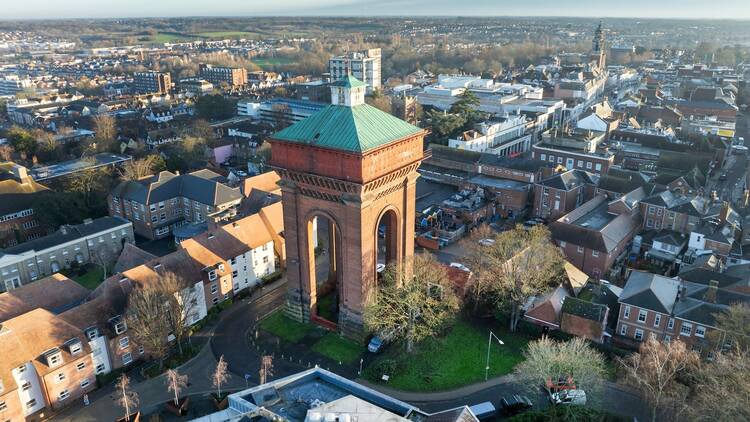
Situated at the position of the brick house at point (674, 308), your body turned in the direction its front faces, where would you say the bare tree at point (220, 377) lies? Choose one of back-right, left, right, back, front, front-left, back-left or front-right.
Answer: front-right

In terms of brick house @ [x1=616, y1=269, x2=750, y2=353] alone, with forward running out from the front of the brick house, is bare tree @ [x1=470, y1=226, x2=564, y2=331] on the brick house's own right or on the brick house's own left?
on the brick house's own right

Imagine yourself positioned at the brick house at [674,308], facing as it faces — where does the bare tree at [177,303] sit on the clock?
The bare tree is roughly at 2 o'clock from the brick house.

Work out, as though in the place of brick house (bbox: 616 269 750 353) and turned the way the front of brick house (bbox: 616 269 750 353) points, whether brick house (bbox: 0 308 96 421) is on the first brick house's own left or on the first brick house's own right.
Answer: on the first brick house's own right

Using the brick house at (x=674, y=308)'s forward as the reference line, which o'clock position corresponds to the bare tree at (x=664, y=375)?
The bare tree is roughly at 12 o'clock from the brick house.

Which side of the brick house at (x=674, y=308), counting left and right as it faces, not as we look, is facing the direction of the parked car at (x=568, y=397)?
front

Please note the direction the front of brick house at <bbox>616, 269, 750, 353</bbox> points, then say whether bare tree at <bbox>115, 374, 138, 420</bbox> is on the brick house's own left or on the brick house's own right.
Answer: on the brick house's own right

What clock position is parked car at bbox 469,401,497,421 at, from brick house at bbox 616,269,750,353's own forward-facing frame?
The parked car is roughly at 1 o'clock from the brick house.

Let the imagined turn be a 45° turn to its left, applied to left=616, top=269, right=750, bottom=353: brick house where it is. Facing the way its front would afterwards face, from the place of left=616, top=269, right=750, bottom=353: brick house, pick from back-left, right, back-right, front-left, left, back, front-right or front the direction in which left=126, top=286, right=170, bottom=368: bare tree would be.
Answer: right

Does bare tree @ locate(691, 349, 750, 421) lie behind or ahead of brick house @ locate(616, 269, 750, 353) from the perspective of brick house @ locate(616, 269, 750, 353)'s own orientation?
ahead

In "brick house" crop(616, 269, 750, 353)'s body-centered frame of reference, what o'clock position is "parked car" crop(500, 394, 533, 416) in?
The parked car is roughly at 1 o'clock from the brick house.

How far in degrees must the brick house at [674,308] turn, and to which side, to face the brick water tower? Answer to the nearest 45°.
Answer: approximately 45° to its right

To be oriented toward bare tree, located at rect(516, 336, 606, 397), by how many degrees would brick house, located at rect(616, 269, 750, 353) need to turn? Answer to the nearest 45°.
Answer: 0° — it already faces it

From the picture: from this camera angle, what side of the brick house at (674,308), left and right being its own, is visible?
front
